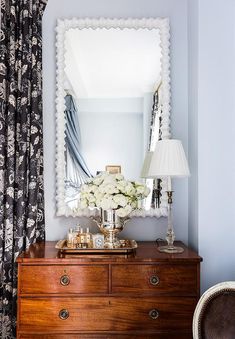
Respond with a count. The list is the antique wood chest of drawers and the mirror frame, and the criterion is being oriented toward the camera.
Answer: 2

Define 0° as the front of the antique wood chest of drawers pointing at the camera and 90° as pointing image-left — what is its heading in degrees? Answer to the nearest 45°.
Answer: approximately 0°

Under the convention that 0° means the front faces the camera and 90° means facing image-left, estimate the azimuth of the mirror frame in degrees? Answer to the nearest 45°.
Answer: approximately 0°
